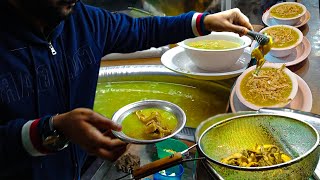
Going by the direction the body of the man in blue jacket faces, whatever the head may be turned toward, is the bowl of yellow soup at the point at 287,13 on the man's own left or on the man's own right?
on the man's own left

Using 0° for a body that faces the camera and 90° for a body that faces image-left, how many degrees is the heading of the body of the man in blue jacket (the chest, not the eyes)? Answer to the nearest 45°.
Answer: approximately 315°

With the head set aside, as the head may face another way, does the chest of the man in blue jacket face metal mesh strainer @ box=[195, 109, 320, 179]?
yes

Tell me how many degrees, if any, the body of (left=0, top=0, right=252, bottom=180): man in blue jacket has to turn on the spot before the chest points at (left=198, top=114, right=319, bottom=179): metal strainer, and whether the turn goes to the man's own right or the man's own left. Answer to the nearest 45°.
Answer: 0° — they already face it

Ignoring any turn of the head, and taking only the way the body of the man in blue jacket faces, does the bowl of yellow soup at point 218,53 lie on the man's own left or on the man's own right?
on the man's own left
